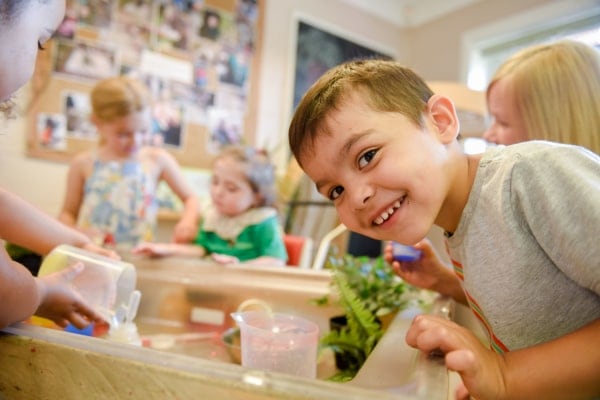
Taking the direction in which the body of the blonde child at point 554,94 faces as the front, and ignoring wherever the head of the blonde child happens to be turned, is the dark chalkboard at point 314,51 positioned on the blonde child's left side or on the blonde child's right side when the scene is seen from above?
on the blonde child's right side

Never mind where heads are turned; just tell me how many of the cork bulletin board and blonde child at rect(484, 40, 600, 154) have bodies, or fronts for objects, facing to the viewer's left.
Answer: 1

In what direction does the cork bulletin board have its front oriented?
toward the camera

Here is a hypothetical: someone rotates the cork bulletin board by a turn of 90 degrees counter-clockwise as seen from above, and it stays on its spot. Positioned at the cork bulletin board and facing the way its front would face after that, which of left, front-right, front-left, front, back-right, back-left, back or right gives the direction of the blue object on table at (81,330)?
right

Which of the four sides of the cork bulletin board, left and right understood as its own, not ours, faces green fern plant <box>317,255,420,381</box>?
front

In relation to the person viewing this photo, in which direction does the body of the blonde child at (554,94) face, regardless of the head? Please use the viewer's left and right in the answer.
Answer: facing to the left of the viewer

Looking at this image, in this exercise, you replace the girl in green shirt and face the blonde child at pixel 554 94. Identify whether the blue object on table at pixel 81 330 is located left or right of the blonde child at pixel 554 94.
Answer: right

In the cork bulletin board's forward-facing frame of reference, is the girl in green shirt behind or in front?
in front

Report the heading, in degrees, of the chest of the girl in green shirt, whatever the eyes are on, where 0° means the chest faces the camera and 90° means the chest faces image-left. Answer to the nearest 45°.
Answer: approximately 45°

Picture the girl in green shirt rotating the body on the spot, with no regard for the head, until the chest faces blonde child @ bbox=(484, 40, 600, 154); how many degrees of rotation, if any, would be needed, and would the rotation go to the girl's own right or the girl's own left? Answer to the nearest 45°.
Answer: approximately 90° to the girl's own left

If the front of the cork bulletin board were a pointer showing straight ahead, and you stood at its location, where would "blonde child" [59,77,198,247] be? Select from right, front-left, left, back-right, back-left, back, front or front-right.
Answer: front

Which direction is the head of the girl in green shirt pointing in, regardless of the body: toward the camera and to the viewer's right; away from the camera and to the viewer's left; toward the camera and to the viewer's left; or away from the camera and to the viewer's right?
toward the camera and to the viewer's left

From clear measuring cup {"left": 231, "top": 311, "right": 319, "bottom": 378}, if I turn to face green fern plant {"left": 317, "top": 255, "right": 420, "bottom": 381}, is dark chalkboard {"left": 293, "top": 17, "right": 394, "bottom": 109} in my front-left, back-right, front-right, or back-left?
front-left

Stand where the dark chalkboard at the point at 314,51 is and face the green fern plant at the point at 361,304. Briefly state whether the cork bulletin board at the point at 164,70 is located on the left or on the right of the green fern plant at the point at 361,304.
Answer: right
